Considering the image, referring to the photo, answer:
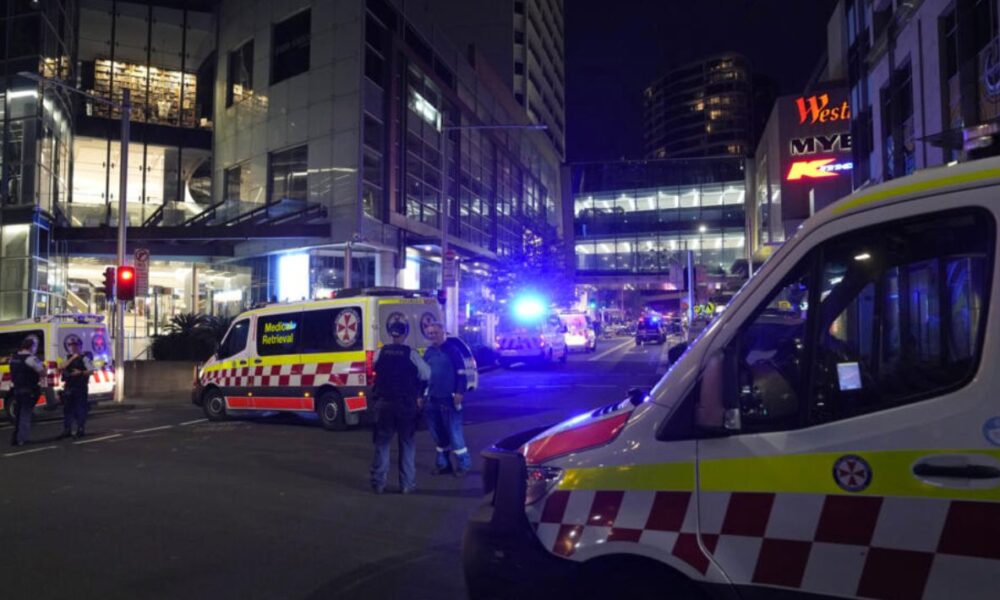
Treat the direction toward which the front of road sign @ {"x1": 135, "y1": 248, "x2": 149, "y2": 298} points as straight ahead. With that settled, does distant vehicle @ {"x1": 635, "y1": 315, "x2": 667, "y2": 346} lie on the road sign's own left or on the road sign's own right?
on the road sign's own left

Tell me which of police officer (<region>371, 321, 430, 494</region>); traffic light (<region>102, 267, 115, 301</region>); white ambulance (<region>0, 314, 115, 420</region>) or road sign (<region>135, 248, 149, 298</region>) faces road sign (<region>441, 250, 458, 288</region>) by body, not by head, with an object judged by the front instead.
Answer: the police officer

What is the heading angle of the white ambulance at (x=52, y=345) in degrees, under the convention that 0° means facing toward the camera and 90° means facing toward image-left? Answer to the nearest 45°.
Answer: approximately 135°

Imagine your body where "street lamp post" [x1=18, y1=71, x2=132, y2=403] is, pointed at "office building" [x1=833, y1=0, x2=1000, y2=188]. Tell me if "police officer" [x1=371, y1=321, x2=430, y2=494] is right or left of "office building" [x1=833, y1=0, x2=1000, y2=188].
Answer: right

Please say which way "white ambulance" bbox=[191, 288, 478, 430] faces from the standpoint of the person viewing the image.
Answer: facing away from the viewer and to the left of the viewer

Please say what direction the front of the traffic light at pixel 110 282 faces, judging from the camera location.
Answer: facing to the left of the viewer

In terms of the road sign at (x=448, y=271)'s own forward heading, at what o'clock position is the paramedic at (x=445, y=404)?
The paramedic is roughly at 12 o'clock from the road sign.

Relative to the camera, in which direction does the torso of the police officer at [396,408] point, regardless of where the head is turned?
away from the camera
